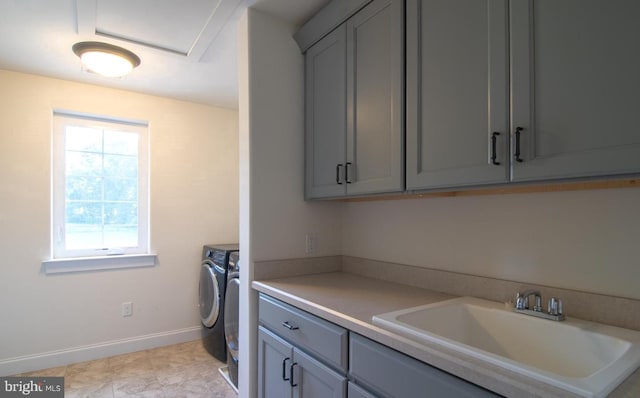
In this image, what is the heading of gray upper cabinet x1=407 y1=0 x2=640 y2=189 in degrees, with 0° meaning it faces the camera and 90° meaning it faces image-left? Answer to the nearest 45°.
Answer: approximately 45°

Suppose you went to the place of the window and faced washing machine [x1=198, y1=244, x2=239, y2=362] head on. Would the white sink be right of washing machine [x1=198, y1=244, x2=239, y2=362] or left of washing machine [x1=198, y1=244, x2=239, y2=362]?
right

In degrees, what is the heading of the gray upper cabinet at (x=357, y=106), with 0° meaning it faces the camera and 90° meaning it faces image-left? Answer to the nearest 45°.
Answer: approximately 45°

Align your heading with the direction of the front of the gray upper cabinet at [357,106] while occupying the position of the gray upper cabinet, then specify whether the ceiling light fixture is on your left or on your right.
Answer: on your right

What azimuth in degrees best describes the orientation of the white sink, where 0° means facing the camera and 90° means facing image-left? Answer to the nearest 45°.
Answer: approximately 45°

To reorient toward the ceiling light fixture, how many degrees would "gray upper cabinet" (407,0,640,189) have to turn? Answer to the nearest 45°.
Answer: approximately 45° to its right
